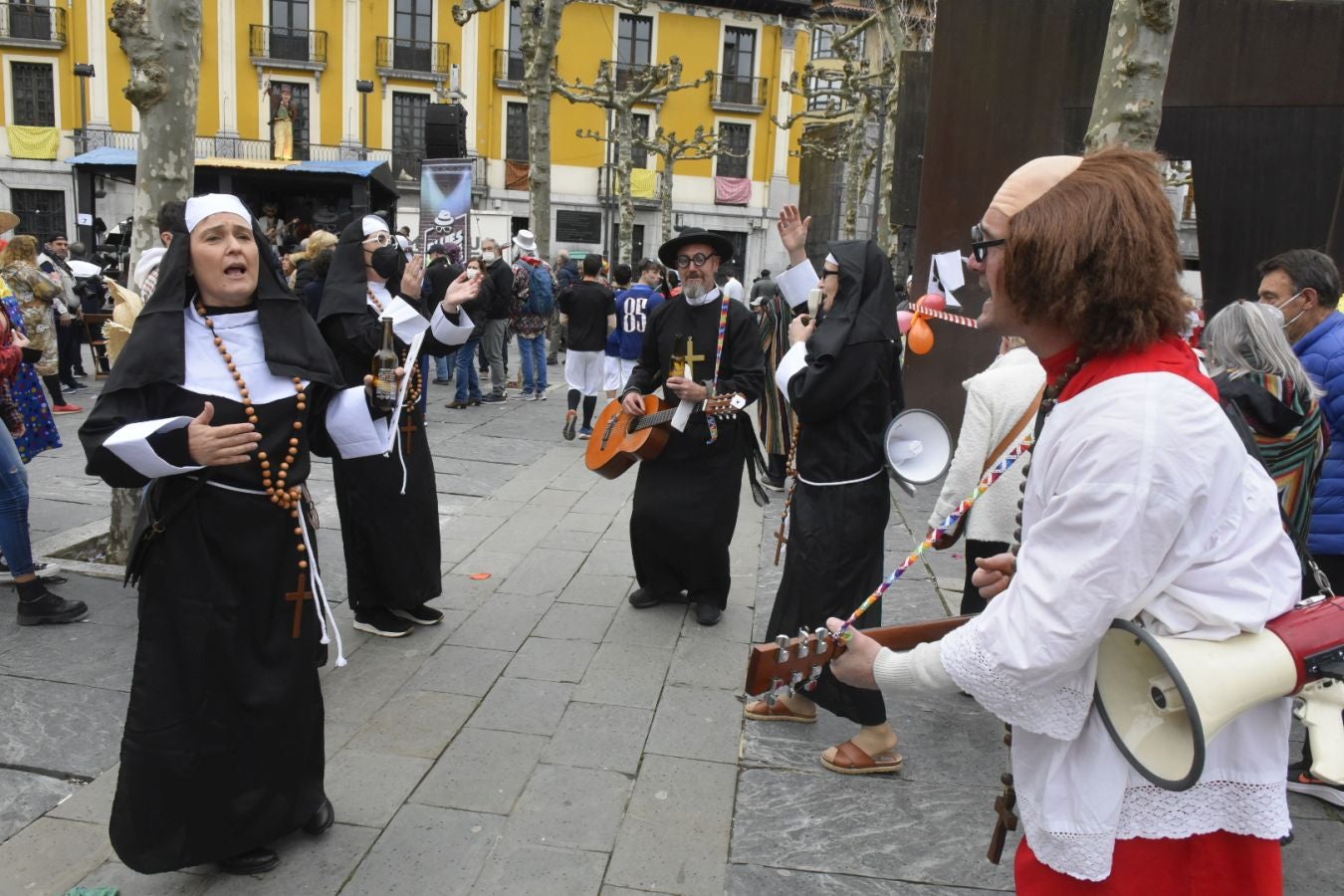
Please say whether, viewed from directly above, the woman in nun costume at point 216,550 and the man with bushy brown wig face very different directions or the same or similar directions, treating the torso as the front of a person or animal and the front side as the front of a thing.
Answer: very different directions

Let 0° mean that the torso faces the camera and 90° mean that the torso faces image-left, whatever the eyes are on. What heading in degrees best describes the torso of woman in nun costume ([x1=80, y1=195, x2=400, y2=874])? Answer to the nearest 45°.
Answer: approximately 315°

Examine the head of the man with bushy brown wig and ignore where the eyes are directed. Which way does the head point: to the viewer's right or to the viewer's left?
to the viewer's left

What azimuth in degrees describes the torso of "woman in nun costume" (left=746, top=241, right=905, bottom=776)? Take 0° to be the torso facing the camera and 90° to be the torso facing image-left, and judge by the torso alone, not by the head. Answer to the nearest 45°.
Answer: approximately 90°

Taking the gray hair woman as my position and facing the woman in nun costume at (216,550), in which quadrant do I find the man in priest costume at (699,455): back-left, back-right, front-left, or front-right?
front-right

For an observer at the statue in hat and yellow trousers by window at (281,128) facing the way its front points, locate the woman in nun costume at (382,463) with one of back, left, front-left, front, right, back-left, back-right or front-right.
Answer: front

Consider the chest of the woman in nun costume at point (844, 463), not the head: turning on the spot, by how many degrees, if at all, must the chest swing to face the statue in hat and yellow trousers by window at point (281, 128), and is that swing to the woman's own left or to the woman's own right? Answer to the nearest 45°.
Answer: approximately 45° to the woman's own right

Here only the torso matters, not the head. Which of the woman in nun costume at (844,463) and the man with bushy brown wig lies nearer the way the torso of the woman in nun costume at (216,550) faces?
the man with bushy brown wig

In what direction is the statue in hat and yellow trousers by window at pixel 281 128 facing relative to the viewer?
toward the camera

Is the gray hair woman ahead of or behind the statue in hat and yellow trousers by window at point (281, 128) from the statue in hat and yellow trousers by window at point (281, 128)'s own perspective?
ahead

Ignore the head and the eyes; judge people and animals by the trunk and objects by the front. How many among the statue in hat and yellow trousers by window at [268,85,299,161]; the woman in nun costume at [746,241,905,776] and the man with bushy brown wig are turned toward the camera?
1

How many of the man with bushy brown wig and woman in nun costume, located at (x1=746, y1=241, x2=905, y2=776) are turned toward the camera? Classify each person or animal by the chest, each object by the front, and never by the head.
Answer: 0

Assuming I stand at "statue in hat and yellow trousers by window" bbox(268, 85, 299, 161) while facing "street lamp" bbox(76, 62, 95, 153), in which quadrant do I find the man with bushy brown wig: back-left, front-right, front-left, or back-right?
back-left

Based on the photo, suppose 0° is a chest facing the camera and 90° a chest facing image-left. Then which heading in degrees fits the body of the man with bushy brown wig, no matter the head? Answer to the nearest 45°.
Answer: approximately 90°
